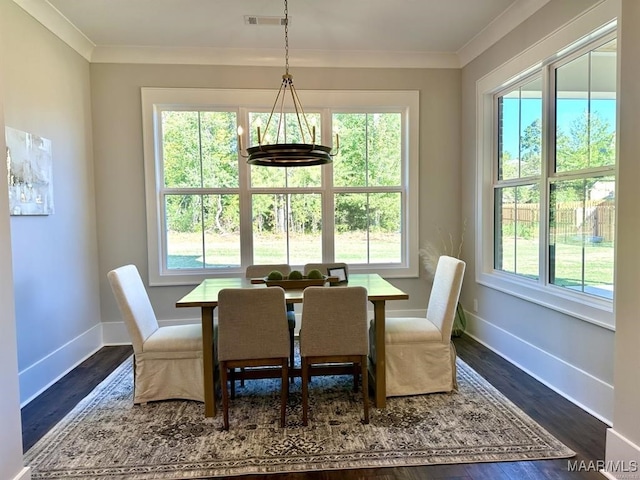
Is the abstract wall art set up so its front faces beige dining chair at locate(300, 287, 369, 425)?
yes

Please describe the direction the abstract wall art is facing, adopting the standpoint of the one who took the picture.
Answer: facing the viewer and to the right of the viewer

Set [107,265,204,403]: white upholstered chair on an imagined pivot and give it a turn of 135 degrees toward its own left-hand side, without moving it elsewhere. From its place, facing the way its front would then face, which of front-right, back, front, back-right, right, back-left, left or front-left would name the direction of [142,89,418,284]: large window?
right

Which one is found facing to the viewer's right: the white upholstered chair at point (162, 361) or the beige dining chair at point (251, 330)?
the white upholstered chair

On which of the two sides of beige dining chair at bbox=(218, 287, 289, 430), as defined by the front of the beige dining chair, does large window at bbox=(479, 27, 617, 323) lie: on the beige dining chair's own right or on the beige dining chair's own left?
on the beige dining chair's own right

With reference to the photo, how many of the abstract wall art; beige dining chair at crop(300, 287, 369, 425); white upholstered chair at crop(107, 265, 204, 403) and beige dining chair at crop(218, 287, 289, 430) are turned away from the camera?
2

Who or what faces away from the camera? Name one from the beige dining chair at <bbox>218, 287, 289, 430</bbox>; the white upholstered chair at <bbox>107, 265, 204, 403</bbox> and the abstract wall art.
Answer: the beige dining chair

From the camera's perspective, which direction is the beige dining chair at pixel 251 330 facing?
away from the camera

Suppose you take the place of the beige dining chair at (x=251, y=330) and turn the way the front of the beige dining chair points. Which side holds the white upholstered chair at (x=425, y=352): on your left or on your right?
on your right

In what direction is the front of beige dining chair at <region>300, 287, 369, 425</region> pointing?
away from the camera

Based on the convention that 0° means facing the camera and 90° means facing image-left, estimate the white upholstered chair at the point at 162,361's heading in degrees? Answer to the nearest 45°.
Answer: approximately 270°

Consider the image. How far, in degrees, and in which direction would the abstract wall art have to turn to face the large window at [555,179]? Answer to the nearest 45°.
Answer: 0° — it already faces it

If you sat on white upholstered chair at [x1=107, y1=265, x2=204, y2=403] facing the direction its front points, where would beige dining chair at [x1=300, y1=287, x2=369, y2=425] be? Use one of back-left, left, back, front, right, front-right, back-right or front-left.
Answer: front-right

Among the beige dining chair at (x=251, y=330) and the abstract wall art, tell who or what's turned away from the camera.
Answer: the beige dining chair

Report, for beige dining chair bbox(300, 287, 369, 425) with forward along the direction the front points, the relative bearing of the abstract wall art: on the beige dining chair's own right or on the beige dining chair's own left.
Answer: on the beige dining chair's own left
